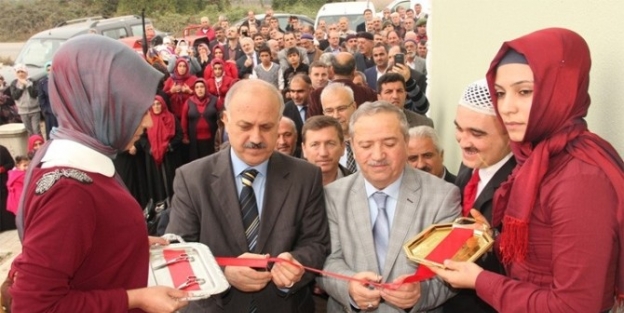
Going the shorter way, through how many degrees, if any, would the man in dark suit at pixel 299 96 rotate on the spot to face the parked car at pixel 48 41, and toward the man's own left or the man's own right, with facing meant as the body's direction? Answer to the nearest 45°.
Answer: approximately 135° to the man's own right

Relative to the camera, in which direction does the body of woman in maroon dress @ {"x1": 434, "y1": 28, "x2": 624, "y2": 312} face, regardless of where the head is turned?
to the viewer's left

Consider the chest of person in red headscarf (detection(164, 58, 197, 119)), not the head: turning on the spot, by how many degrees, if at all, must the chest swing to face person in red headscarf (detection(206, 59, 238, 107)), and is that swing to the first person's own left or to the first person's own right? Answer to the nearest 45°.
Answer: approximately 135° to the first person's own left

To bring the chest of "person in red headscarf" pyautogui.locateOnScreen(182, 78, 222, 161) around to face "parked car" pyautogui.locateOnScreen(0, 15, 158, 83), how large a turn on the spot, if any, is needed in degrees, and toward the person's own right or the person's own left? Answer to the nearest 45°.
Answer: approximately 135° to the person's own right

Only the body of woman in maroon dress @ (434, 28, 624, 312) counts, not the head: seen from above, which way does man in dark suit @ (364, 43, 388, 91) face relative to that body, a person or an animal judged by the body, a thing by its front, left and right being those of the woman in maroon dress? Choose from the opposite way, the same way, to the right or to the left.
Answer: to the left

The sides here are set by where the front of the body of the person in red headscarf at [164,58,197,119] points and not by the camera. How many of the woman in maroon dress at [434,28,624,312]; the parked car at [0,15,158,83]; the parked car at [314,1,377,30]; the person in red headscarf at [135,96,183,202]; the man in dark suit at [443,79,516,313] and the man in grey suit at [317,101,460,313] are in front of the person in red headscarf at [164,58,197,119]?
4

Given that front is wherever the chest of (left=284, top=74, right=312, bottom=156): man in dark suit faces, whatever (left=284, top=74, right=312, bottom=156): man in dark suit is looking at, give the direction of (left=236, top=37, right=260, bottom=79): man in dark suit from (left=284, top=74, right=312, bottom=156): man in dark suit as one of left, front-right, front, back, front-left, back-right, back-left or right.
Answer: back

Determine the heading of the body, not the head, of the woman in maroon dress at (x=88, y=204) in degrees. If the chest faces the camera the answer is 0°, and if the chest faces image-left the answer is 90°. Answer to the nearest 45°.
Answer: approximately 270°

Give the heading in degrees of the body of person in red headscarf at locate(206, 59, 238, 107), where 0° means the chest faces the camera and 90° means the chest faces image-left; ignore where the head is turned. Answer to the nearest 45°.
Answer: approximately 0°

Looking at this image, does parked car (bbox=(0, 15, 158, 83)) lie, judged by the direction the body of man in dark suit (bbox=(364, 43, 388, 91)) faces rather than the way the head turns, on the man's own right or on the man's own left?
on the man's own right
